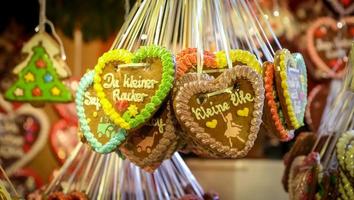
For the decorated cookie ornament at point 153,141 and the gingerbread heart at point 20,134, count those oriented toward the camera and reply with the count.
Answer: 2

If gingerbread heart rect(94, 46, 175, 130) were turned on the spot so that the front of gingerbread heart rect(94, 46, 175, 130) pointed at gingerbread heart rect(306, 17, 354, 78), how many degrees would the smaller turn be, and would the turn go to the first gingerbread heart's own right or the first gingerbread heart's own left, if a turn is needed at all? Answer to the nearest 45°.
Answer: approximately 135° to the first gingerbread heart's own left

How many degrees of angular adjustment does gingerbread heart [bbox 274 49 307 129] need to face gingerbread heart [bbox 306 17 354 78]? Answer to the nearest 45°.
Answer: approximately 135° to its left

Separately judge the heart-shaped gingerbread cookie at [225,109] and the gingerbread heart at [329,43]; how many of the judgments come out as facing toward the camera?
2
